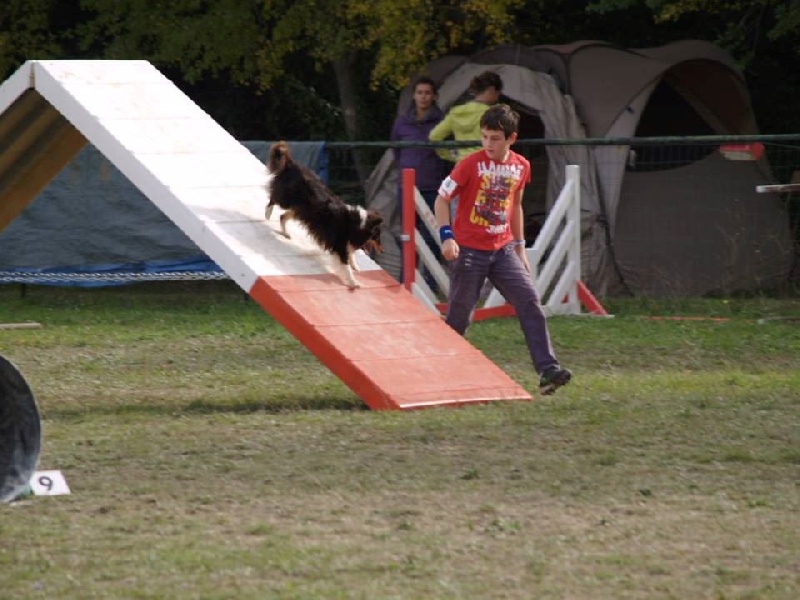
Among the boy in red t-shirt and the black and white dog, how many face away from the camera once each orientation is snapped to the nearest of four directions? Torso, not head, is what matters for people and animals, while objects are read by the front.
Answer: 0

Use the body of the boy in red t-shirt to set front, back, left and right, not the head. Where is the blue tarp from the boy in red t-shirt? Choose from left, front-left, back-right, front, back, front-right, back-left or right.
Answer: back

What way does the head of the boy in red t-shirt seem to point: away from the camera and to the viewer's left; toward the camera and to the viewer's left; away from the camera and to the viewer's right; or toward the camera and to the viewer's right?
toward the camera and to the viewer's left

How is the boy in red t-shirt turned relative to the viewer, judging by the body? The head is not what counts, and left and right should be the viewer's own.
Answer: facing the viewer and to the right of the viewer

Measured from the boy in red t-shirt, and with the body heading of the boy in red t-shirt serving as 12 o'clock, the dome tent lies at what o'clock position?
The dome tent is roughly at 8 o'clock from the boy in red t-shirt.

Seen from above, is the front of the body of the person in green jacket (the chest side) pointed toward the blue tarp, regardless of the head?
no

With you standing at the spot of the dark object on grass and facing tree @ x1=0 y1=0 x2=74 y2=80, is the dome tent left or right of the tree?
right

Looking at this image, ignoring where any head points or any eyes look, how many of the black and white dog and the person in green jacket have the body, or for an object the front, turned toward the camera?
0

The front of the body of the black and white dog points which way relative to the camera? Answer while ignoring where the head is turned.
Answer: to the viewer's right

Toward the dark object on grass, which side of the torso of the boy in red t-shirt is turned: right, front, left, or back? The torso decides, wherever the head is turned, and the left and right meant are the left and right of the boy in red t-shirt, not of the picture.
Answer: right

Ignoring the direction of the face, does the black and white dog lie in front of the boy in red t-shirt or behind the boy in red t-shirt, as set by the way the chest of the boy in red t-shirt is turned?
behind
